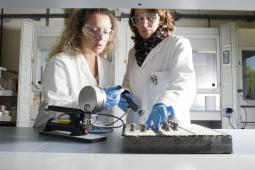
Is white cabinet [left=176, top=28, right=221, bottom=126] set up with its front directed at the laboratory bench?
yes

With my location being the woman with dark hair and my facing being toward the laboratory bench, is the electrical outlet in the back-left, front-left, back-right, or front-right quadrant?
back-left

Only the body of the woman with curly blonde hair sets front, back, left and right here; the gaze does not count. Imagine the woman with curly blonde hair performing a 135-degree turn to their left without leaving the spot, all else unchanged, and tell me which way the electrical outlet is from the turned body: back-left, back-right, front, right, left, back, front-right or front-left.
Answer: front-right

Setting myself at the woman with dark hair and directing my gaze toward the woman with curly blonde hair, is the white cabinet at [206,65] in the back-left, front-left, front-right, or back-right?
back-right

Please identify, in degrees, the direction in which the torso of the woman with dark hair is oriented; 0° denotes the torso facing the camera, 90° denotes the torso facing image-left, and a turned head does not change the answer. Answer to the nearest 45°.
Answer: approximately 45°

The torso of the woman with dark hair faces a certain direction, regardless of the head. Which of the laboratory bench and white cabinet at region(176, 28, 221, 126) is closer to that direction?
the laboratory bench

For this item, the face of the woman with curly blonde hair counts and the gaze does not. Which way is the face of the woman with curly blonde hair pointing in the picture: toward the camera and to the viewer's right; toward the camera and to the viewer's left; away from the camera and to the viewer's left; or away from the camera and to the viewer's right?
toward the camera and to the viewer's right

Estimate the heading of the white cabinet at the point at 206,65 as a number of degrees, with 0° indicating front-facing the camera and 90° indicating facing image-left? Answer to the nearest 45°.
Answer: approximately 0°
